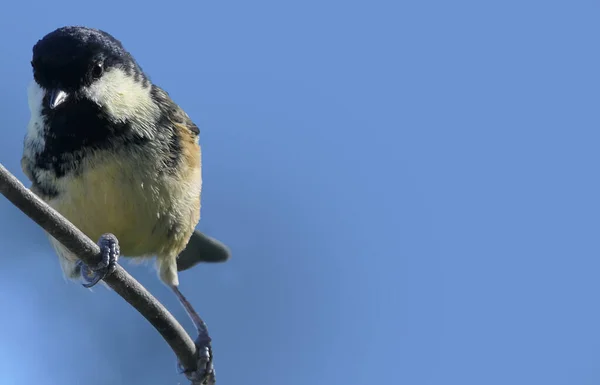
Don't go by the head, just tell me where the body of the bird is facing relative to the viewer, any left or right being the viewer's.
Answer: facing the viewer and to the left of the viewer
